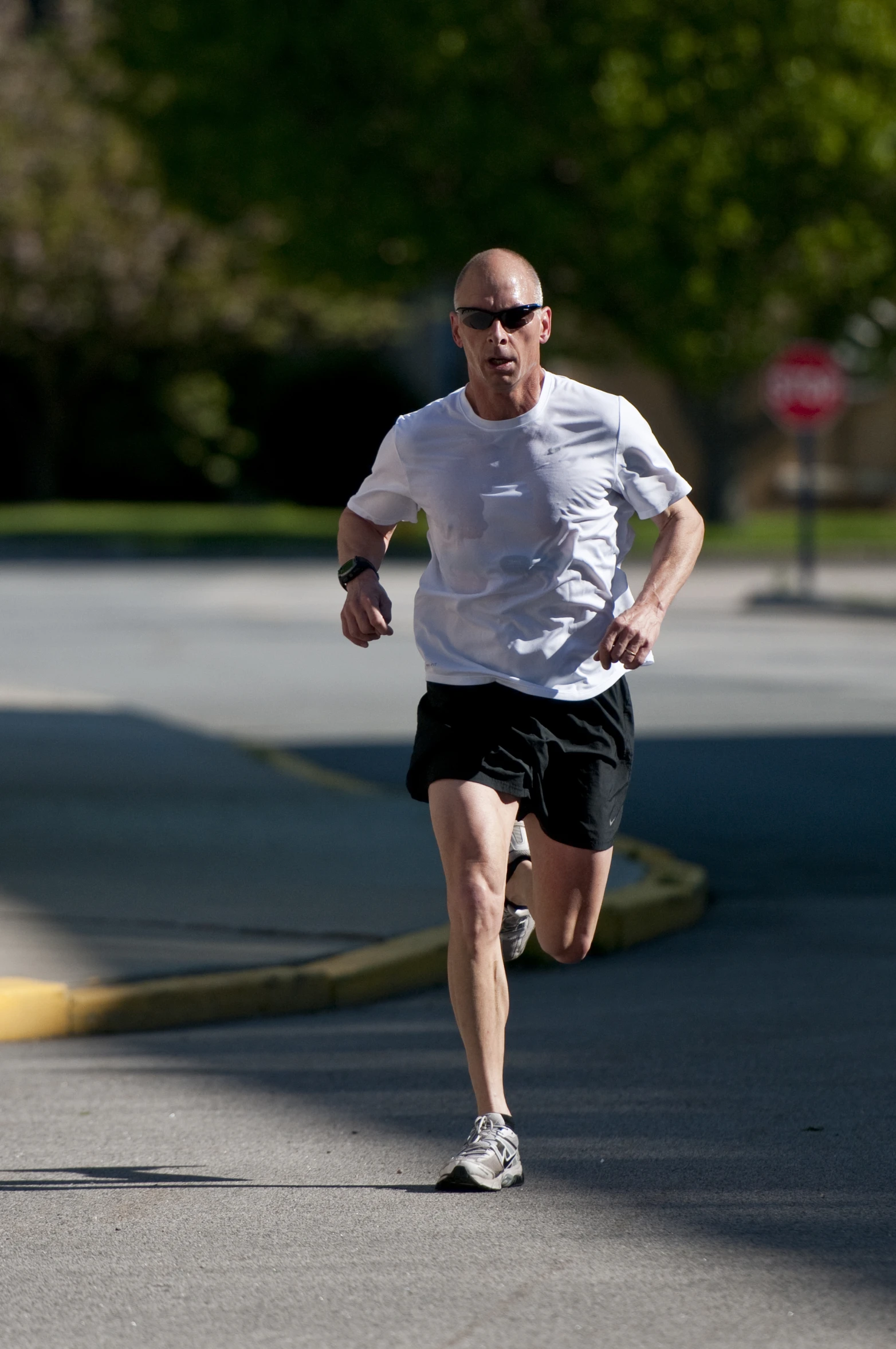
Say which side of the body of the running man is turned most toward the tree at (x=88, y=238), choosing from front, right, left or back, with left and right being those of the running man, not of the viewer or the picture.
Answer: back

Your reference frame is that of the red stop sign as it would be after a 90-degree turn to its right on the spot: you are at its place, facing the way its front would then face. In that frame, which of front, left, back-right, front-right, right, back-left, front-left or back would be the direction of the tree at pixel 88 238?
front-right

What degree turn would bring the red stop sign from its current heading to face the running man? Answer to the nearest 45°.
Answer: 0° — it already faces them

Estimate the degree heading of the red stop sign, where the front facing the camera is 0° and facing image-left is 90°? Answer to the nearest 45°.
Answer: approximately 0°

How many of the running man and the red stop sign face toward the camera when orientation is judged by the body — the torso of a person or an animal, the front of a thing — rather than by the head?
2

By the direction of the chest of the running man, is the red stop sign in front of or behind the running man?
behind
